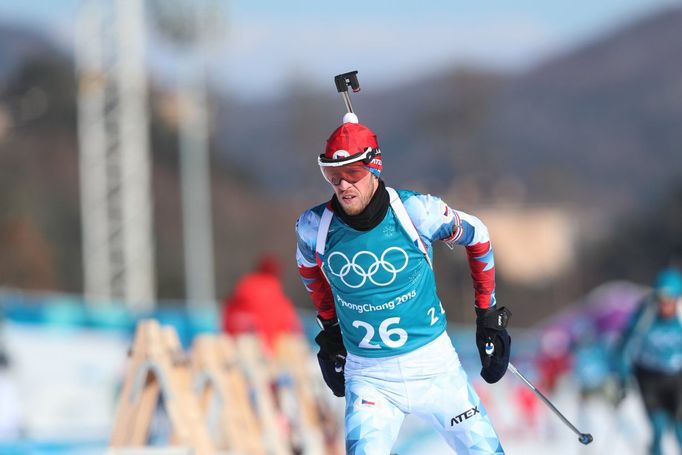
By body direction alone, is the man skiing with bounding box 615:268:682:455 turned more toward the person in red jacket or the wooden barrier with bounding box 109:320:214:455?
the wooden barrier

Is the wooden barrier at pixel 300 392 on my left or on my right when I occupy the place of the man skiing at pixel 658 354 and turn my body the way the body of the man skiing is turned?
on my right

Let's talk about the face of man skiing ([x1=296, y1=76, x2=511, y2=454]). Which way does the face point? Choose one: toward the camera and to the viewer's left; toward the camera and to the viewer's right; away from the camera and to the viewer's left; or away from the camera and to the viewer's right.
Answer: toward the camera and to the viewer's left

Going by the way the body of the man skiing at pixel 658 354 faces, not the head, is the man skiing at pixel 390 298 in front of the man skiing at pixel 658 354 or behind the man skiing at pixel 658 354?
in front

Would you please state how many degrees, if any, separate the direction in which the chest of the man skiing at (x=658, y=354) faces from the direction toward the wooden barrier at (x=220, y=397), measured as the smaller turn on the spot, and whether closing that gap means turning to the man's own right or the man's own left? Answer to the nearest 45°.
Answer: approximately 45° to the man's own right

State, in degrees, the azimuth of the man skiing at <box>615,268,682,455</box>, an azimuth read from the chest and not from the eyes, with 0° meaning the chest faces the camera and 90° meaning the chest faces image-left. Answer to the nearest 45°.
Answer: approximately 0°

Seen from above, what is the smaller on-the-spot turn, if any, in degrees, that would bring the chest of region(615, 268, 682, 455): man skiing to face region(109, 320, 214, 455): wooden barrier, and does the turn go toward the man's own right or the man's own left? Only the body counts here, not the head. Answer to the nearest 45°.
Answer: approximately 45° to the man's own right

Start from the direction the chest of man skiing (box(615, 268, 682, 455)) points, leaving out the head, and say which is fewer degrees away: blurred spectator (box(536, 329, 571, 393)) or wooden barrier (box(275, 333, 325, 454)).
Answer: the wooden barrier
